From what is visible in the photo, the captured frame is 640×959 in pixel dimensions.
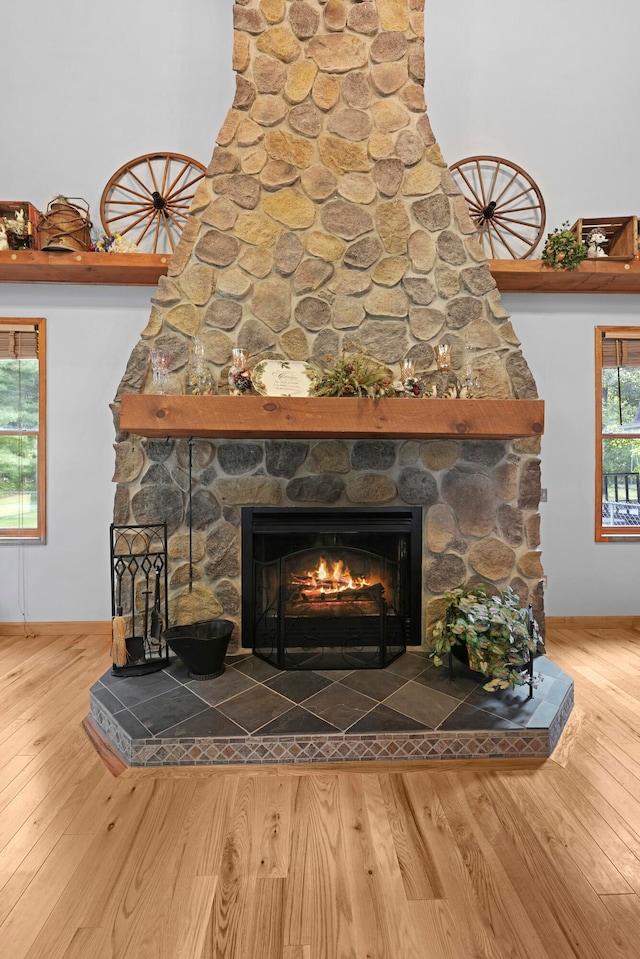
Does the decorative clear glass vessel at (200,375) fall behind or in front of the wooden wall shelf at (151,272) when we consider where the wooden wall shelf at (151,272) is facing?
in front

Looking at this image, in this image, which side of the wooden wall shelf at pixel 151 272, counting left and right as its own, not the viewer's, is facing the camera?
front

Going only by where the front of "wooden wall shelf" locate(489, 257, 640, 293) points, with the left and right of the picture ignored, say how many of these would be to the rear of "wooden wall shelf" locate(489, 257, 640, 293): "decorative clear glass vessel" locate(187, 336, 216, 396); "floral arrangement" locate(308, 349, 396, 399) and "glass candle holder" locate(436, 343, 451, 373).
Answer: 0

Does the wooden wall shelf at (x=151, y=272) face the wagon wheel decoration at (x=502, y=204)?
no

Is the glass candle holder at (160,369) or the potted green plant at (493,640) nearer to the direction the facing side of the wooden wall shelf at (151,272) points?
the glass candle holder

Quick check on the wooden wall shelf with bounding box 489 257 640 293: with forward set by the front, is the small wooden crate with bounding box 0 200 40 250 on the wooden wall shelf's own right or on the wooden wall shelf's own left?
on the wooden wall shelf's own right

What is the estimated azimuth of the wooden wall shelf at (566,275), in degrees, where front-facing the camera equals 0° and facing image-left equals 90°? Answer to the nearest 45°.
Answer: approximately 0°

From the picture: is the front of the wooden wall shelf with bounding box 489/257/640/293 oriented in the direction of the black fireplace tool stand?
no

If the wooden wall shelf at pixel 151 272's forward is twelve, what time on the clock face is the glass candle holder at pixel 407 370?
The glass candle holder is roughly at 10 o'clock from the wooden wall shelf.
